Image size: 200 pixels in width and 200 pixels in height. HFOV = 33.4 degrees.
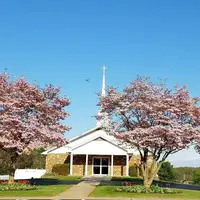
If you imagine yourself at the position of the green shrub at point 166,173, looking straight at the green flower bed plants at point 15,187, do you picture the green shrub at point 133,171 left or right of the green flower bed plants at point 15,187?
right

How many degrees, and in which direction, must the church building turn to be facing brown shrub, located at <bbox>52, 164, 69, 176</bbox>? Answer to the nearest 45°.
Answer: approximately 90° to its right

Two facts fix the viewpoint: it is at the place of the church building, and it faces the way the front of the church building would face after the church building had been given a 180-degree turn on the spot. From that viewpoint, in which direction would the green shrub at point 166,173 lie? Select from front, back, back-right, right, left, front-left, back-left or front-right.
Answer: right

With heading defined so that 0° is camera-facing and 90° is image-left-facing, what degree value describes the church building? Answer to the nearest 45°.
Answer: approximately 0°
